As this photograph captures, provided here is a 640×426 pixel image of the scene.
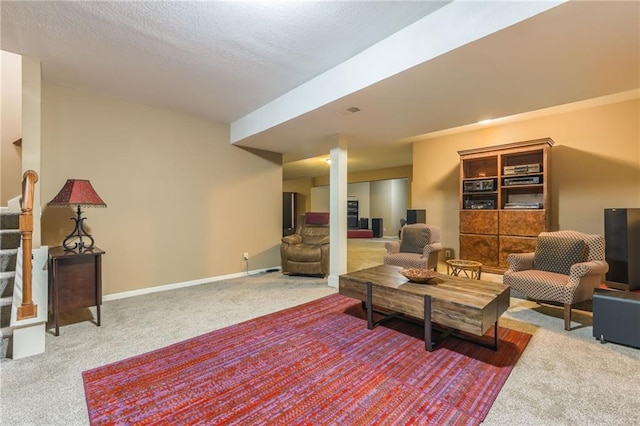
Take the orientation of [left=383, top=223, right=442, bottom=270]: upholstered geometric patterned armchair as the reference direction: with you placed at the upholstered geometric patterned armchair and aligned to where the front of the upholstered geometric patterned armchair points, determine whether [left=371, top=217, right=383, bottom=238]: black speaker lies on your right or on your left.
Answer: on your right

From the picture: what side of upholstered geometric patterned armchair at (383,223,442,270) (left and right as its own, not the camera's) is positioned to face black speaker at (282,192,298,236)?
right

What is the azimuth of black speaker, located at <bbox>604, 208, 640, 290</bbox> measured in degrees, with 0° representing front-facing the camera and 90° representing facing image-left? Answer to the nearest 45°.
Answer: approximately 45°

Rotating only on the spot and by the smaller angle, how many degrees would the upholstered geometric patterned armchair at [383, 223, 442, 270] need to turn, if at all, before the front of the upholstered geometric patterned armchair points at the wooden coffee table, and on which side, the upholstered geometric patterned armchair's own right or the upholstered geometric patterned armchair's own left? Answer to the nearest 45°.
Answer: approximately 45° to the upholstered geometric patterned armchair's own left

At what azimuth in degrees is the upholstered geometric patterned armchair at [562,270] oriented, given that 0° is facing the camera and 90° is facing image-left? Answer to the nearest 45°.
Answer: approximately 45°

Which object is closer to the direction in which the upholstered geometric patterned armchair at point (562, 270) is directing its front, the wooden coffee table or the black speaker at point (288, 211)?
the wooden coffee table

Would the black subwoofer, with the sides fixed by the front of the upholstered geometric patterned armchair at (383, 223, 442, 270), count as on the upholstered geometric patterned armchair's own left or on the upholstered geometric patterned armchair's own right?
on the upholstered geometric patterned armchair's own left
